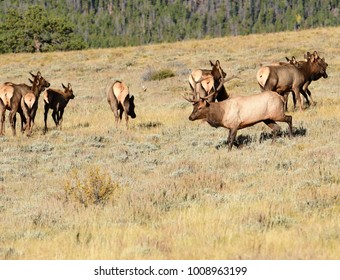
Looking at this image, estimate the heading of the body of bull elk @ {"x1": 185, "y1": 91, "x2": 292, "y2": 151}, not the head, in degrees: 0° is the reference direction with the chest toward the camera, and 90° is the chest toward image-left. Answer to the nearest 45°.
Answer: approximately 90°

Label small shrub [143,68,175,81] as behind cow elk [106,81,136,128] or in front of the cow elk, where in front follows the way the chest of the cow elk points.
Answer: in front

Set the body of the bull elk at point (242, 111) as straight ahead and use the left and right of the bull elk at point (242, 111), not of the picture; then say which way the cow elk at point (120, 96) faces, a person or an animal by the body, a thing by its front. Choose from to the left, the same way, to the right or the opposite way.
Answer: to the right

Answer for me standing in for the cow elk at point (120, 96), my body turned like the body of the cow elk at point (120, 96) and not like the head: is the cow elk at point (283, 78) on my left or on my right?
on my right

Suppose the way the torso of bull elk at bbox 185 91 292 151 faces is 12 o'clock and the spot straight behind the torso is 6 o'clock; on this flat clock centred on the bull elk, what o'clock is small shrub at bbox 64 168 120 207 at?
The small shrub is roughly at 10 o'clock from the bull elk.

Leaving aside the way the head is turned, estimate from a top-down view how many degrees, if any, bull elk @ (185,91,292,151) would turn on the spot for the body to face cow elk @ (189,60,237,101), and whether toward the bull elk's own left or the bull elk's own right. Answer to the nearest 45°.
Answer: approximately 90° to the bull elk's own right

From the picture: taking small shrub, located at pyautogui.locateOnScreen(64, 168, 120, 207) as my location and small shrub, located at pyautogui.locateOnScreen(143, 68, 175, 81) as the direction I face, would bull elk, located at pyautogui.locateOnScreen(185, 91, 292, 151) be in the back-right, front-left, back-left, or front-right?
front-right

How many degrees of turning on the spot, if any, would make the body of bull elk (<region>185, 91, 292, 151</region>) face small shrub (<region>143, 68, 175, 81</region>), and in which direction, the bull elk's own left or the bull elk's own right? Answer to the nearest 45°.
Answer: approximately 90° to the bull elk's own right

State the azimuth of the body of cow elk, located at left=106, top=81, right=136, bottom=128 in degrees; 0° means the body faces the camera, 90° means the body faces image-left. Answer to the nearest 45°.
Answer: approximately 180°

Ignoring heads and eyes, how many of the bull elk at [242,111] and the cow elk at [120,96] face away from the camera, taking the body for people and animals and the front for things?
1

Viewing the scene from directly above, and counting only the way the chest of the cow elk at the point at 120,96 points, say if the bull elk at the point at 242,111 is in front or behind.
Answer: behind

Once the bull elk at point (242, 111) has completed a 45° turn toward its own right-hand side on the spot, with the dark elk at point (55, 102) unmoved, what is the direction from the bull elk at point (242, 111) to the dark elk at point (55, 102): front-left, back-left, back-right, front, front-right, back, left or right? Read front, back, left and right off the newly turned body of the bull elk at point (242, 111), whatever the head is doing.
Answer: front
